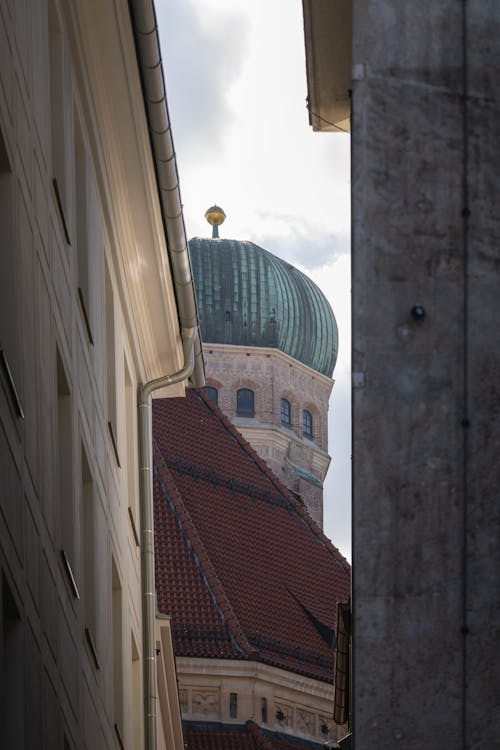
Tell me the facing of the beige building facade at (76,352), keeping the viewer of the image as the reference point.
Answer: facing to the right of the viewer
